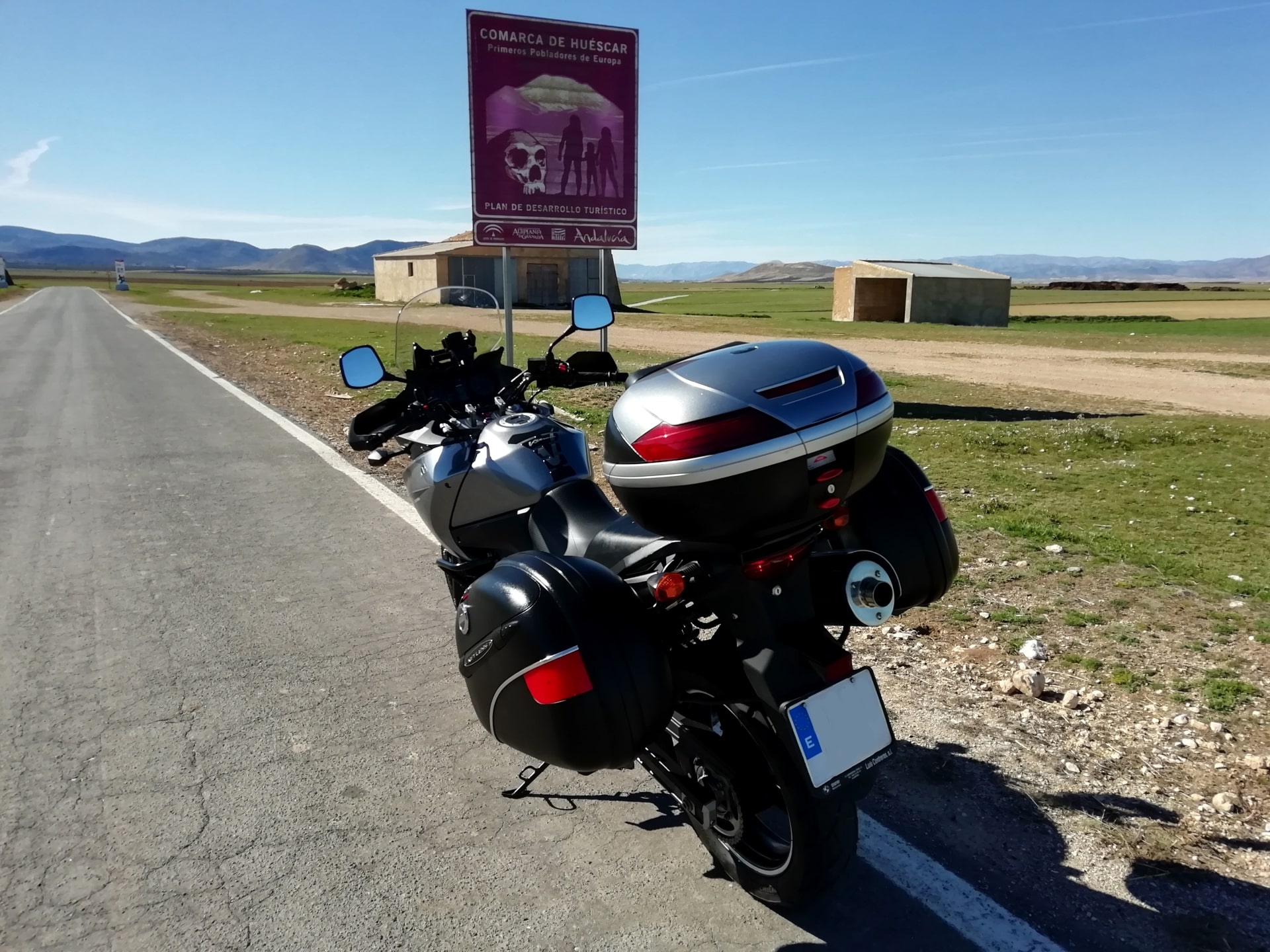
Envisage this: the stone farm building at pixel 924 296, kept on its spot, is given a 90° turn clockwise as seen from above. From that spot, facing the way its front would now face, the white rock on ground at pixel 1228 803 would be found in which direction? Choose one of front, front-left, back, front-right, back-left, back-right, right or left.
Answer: back-left

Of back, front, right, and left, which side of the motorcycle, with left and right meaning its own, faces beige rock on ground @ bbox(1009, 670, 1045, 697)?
right

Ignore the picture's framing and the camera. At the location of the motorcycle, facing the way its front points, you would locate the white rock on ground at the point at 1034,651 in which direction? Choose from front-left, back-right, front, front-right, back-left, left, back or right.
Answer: right

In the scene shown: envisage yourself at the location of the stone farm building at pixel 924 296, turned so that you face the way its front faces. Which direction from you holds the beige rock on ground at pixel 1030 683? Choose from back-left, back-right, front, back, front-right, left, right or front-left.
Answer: front-left

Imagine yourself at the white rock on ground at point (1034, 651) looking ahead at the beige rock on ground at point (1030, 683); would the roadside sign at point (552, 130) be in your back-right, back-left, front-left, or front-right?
back-right

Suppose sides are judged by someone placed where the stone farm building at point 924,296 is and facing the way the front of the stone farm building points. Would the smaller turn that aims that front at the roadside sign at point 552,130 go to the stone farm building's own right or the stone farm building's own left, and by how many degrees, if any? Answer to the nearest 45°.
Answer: approximately 45° to the stone farm building's own left

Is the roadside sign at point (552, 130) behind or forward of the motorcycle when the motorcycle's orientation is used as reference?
forward

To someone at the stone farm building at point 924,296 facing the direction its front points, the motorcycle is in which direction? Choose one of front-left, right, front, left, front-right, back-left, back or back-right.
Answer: front-left

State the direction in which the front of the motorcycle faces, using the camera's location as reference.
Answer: facing away from the viewer and to the left of the viewer

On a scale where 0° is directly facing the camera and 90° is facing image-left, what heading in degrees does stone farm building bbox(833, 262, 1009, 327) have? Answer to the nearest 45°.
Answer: approximately 45°

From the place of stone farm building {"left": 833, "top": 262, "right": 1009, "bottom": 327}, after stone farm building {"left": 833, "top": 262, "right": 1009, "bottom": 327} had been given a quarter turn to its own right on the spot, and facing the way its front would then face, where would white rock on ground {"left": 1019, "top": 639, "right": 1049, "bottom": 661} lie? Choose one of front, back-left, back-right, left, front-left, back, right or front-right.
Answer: back-left

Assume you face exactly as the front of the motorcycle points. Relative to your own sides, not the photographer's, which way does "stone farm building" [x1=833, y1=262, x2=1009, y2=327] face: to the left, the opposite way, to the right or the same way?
to the left

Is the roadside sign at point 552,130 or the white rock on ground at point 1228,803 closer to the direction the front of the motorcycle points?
the roadside sign
